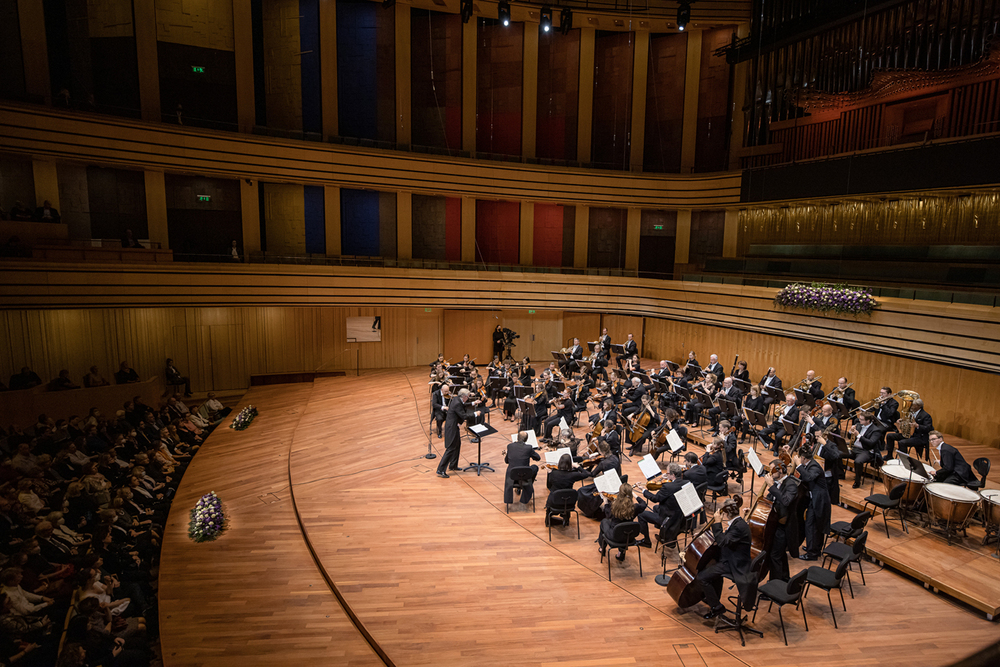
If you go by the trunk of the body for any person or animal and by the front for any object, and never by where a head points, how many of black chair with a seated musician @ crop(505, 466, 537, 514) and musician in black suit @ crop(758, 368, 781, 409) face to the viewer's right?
0

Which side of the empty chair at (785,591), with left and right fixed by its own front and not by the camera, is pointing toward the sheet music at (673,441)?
front

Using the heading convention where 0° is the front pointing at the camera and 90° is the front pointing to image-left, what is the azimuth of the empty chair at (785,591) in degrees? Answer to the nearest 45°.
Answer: approximately 135°

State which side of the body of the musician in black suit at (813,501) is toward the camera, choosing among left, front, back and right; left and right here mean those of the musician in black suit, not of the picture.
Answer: left

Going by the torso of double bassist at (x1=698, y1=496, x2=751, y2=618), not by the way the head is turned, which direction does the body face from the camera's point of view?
to the viewer's left

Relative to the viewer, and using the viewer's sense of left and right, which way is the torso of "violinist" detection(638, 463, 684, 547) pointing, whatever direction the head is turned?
facing to the left of the viewer

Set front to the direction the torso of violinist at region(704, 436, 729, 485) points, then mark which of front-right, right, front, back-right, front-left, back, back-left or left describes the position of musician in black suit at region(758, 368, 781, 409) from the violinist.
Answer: right

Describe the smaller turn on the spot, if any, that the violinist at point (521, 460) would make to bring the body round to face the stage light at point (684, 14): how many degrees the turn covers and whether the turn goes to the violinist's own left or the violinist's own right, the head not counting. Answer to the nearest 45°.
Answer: approximately 45° to the violinist's own right

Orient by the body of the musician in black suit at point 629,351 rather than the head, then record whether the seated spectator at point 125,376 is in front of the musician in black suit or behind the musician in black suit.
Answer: in front

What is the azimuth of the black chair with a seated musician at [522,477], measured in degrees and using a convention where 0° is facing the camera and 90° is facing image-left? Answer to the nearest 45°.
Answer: approximately 180°

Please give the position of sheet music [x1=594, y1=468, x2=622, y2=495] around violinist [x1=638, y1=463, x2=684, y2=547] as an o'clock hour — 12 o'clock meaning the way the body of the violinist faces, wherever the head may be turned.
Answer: The sheet music is roughly at 12 o'clock from the violinist.

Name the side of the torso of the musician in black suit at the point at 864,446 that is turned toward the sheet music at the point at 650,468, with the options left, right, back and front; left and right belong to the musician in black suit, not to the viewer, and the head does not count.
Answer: front

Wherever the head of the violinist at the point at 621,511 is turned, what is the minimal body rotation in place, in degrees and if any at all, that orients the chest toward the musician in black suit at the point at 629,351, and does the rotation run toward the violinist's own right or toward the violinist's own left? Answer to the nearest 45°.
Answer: approximately 45° to the violinist's own right

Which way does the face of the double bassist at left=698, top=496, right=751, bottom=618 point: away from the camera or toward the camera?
away from the camera
